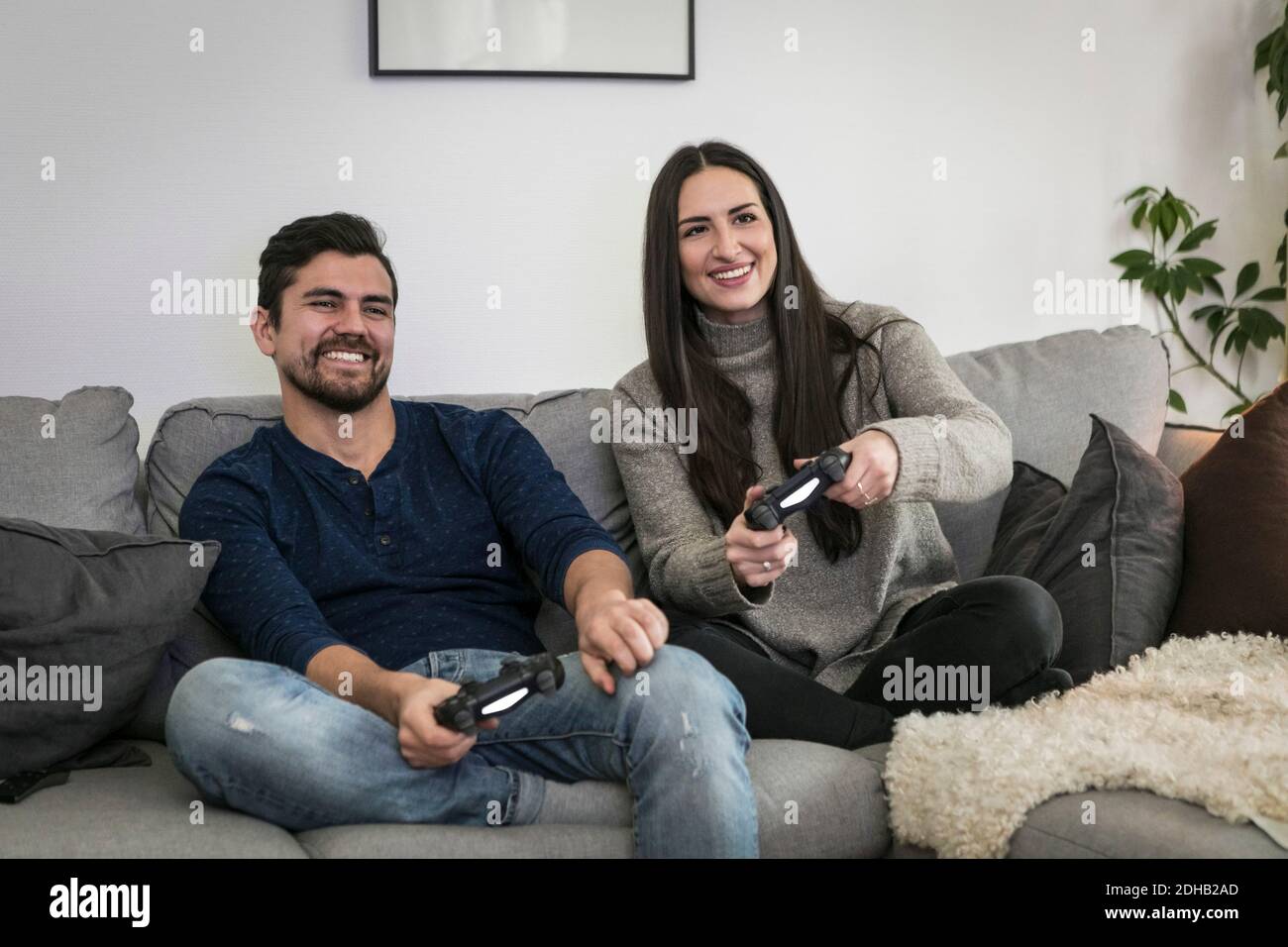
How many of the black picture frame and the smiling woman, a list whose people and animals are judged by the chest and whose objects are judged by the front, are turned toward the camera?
2

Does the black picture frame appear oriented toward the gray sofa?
yes

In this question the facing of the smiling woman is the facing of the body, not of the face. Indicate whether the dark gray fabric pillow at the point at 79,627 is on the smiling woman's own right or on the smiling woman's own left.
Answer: on the smiling woman's own right

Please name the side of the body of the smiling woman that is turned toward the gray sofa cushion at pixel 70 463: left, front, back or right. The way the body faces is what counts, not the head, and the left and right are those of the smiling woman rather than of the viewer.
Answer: right

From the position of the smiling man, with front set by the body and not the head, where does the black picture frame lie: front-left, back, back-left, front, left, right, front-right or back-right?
back

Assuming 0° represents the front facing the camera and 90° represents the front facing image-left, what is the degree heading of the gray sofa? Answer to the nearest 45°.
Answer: approximately 0°
